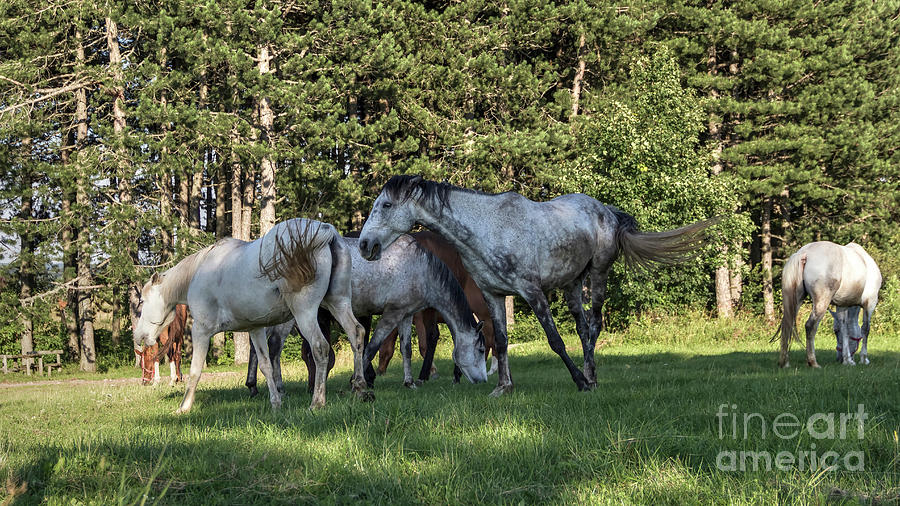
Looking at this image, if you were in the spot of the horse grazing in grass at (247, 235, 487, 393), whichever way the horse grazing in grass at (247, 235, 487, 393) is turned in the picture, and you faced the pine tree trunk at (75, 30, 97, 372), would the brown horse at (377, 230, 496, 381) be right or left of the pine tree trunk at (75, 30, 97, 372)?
right

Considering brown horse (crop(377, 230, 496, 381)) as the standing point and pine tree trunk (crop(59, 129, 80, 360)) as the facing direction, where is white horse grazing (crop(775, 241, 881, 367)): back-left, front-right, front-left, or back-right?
back-right

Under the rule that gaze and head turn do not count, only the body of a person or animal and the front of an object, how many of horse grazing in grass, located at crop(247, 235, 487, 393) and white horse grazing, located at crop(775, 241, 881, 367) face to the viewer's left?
0

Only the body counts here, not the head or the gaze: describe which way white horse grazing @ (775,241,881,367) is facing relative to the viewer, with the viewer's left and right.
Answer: facing away from the viewer and to the right of the viewer

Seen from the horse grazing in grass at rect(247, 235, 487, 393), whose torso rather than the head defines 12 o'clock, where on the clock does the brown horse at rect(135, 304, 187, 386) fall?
The brown horse is roughly at 8 o'clock from the horse grazing in grass.

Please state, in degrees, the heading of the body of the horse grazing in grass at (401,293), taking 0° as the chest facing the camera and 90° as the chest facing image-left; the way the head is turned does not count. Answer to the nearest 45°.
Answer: approximately 270°

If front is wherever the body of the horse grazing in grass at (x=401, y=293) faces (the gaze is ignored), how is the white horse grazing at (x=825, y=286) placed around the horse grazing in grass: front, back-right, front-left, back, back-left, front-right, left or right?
front
